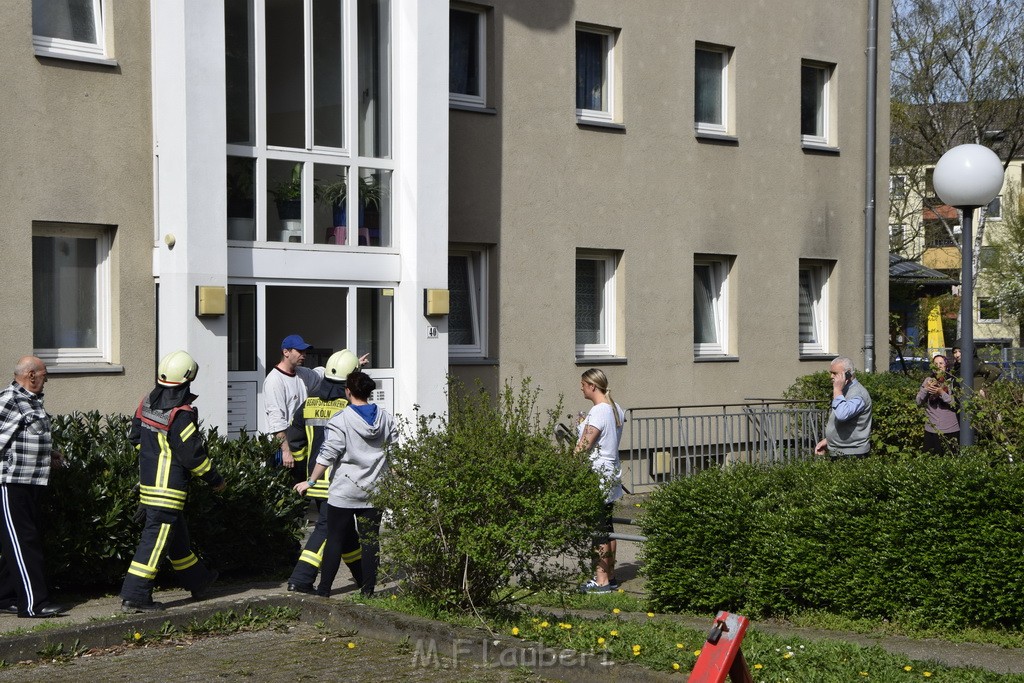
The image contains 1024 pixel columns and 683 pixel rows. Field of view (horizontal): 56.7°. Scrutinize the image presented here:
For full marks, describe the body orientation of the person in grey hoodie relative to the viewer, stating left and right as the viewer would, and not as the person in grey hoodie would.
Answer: facing away from the viewer and to the left of the viewer

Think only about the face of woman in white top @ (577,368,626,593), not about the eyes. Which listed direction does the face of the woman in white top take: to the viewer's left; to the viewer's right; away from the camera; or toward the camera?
to the viewer's left

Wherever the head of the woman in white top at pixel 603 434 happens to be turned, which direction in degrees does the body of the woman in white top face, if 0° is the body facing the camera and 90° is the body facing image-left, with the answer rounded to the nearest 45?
approximately 90°

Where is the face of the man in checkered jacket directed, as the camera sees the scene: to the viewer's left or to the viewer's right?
to the viewer's right

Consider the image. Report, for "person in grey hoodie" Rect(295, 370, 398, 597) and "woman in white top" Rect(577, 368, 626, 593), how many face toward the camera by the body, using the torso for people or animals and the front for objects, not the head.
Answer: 0

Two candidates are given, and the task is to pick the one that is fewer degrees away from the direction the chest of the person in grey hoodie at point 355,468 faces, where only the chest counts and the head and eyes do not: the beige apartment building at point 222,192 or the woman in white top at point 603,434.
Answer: the beige apartment building

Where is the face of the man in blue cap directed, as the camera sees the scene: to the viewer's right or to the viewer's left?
to the viewer's right

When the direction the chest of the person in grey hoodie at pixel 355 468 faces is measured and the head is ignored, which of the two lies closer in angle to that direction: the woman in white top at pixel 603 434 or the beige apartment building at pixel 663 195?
the beige apartment building

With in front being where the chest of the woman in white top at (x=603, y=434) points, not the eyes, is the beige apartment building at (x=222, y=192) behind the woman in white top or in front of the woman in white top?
in front

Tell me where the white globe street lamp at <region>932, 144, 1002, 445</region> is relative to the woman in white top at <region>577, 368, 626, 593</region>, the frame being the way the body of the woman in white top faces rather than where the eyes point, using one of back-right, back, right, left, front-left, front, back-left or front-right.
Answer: back

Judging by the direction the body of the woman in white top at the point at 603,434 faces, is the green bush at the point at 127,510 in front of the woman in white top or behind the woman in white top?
in front
